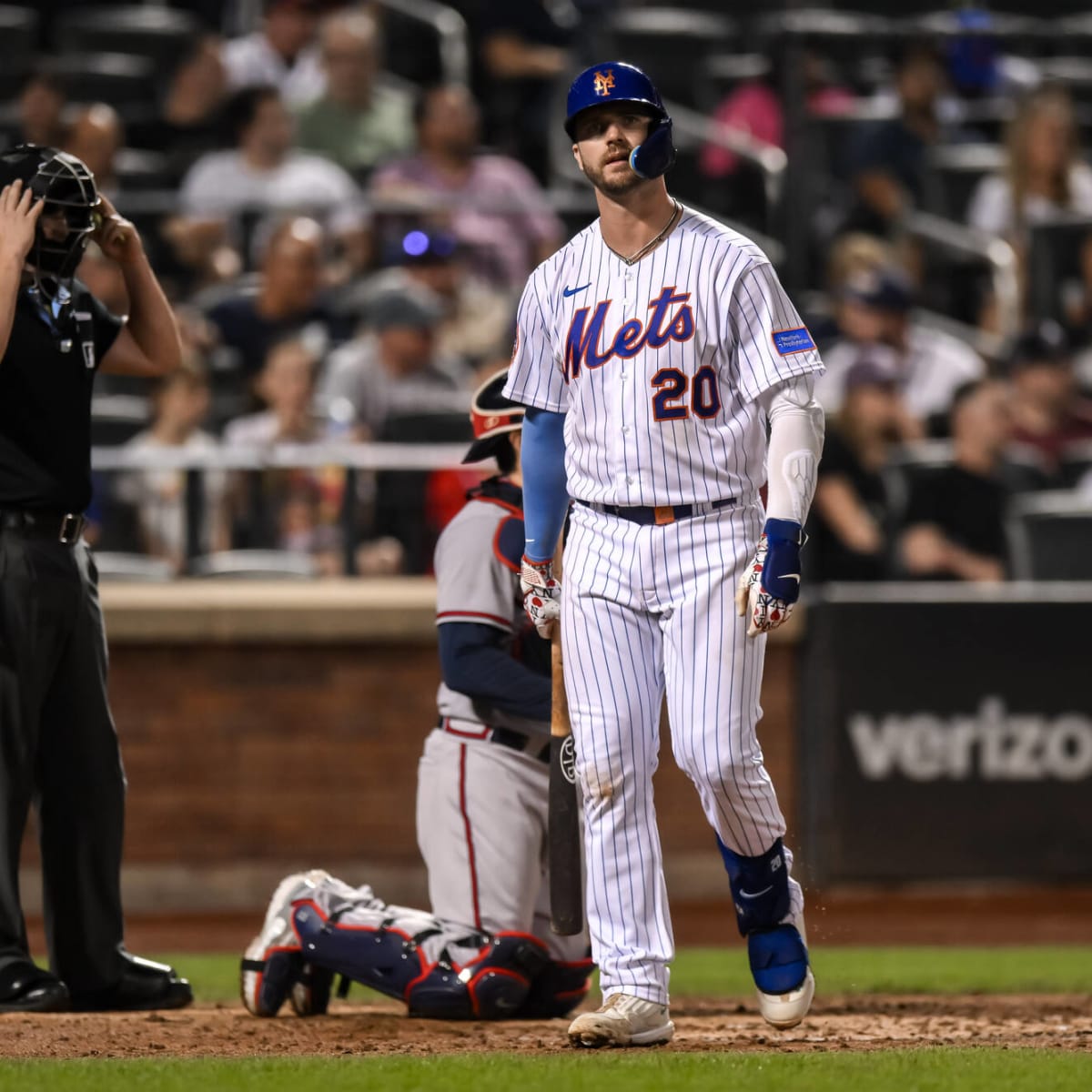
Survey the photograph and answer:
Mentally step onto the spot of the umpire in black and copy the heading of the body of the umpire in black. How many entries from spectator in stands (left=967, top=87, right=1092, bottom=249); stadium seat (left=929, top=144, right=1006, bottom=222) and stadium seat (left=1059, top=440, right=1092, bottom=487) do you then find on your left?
3

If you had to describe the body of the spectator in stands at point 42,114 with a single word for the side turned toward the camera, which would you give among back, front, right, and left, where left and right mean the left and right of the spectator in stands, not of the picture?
front

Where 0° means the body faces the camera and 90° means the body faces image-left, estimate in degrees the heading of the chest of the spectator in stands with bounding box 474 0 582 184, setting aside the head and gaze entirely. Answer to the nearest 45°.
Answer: approximately 0°

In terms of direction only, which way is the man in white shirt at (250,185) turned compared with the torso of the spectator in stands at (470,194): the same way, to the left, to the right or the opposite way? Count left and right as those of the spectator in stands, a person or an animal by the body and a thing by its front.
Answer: the same way

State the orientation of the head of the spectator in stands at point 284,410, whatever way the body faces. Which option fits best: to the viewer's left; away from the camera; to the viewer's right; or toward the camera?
toward the camera

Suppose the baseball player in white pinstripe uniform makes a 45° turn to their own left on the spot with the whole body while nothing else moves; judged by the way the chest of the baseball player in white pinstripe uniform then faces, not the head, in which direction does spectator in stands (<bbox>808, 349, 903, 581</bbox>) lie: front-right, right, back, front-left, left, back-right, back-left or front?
back-left

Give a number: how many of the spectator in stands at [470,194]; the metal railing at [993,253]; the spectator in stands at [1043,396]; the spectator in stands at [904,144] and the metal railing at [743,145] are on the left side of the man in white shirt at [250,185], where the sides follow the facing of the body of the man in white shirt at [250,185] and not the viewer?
5

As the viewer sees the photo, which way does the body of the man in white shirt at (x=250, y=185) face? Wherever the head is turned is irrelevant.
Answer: toward the camera

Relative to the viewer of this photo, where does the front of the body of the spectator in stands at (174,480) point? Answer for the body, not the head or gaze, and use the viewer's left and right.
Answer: facing the viewer

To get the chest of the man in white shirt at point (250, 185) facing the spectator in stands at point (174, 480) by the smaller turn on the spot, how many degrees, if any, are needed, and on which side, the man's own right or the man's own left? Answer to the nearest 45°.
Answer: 0° — they already face them

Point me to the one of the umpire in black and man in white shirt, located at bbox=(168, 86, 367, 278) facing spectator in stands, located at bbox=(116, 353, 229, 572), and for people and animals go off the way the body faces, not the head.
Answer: the man in white shirt

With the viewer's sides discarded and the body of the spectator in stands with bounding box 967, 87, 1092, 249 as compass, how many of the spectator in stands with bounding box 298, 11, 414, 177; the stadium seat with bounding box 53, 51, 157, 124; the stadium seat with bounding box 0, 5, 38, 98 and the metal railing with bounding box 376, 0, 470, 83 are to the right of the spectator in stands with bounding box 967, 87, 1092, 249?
4

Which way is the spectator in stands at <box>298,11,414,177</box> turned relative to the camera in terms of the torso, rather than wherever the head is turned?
toward the camera

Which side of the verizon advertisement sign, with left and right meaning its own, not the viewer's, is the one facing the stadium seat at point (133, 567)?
right

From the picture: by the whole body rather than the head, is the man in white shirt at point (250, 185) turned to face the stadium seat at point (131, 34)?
no

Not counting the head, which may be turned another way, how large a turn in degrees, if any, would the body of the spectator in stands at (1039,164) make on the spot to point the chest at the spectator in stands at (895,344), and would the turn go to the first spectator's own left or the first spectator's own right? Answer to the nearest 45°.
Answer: approximately 45° to the first spectator's own right

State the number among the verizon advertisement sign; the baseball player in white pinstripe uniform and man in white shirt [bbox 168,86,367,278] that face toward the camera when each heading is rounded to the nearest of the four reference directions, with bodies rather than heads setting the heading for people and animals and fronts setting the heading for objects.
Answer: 3

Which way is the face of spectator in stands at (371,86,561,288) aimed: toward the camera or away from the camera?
toward the camera

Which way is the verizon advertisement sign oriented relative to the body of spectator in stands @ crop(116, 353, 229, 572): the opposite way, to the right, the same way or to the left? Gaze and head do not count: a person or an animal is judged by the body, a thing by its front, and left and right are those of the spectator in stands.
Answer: the same way

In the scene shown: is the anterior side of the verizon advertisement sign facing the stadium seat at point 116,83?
no
